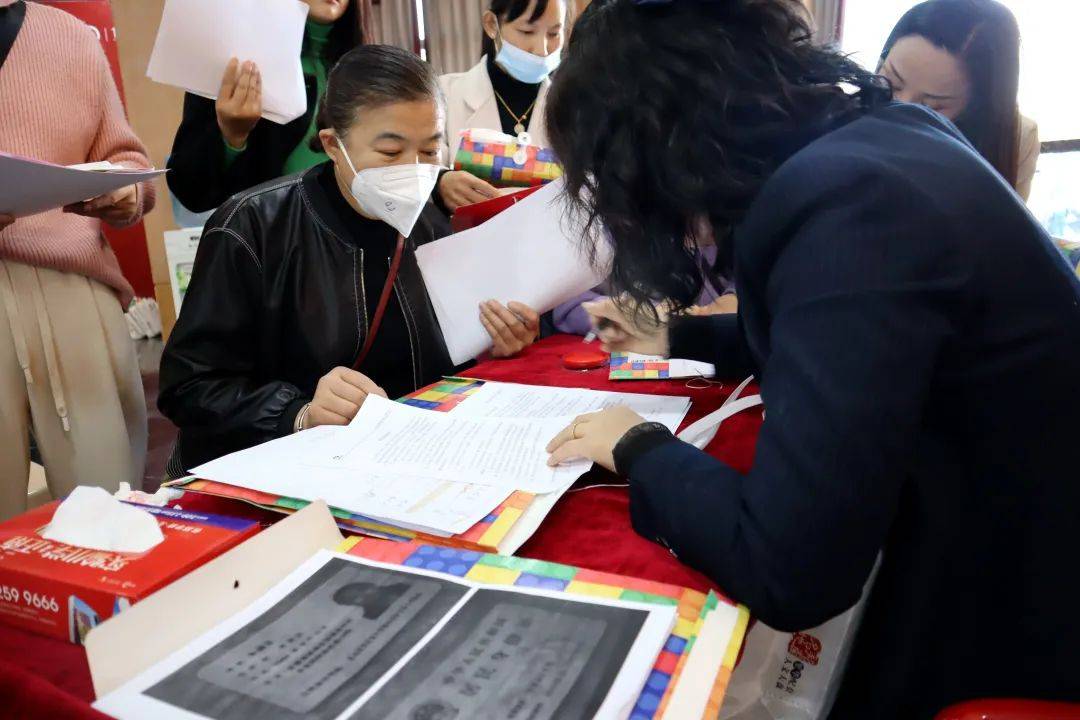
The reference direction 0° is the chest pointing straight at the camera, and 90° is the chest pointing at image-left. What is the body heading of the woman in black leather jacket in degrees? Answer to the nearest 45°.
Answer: approximately 315°

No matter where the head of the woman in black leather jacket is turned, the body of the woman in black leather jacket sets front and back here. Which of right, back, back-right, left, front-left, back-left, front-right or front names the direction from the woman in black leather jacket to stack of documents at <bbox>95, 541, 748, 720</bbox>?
front-right

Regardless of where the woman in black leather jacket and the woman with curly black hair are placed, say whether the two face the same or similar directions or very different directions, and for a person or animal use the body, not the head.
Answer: very different directions

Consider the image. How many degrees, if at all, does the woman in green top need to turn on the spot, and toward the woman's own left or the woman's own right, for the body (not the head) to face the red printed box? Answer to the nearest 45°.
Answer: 0° — they already face it

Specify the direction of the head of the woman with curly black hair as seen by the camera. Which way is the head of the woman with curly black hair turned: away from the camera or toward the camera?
away from the camera

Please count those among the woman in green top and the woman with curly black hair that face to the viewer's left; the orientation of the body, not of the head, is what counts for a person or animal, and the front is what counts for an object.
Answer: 1

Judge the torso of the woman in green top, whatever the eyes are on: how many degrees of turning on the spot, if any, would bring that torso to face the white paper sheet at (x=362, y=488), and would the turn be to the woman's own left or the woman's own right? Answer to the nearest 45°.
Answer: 0° — they already face it

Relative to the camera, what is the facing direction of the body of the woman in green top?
toward the camera

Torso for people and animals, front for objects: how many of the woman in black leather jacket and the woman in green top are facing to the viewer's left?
0

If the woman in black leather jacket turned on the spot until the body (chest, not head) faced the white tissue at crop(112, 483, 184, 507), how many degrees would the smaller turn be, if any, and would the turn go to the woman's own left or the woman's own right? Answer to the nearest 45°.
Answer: approximately 45° to the woman's own right

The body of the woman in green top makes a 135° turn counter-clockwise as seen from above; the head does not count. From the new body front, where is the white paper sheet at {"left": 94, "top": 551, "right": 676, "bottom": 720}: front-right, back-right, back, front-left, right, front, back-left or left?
back-right

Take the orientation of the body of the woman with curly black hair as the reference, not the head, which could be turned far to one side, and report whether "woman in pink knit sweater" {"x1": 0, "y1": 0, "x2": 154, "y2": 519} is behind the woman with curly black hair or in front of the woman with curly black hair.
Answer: in front

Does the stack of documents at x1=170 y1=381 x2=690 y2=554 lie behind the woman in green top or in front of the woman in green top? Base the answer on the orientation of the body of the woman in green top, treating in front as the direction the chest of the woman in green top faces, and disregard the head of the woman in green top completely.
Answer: in front

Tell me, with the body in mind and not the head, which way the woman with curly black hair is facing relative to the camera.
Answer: to the viewer's left

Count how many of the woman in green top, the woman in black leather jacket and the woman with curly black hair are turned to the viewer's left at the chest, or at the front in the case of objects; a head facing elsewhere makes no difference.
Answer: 1
